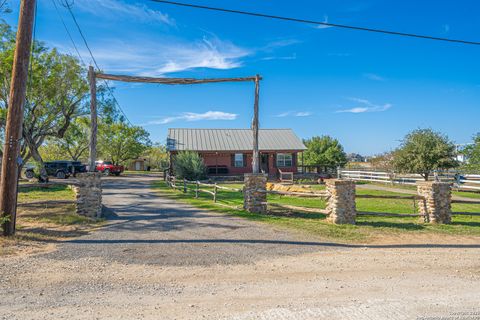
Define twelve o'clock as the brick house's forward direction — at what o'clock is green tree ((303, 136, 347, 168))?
The green tree is roughly at 8 o'clock from the brick house.

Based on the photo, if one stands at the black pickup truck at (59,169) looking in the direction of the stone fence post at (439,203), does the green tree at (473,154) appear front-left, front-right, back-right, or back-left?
front-left

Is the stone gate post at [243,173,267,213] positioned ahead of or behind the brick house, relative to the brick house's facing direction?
ahead

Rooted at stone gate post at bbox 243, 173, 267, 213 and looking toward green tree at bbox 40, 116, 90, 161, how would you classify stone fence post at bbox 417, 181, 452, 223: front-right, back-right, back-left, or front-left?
back-right

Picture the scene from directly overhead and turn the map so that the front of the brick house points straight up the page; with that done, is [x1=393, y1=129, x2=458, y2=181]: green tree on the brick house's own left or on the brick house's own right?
on the brick house's own left

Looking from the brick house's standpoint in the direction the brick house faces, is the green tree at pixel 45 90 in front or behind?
in front

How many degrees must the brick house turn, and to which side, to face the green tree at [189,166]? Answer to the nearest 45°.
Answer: approximately 45° to its right

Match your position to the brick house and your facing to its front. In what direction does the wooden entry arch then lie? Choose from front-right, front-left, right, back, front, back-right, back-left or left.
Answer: front

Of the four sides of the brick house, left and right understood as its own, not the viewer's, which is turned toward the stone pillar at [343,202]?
front

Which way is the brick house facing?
toward the camera

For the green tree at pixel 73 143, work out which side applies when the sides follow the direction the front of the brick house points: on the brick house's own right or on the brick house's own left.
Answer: on the brick house's own right

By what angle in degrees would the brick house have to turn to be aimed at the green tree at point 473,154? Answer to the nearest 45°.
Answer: approximately 45° to its left
